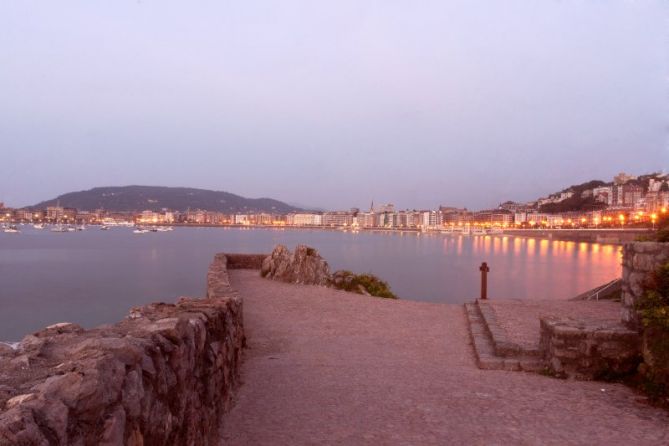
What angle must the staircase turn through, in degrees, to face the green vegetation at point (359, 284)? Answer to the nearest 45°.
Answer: approximately 90° to its right

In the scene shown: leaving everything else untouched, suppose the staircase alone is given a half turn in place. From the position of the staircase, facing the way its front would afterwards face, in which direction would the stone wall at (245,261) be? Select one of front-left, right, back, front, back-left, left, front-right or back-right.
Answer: left

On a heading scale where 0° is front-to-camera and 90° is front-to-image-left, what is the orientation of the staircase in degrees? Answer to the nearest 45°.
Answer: approximately 45°

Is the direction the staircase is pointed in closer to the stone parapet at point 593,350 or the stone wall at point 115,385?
the stone wall

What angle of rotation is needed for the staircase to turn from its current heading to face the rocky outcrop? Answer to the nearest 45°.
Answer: approximately 90° to its right

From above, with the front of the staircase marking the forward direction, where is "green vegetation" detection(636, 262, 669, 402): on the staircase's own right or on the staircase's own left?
on the staircase's own left
